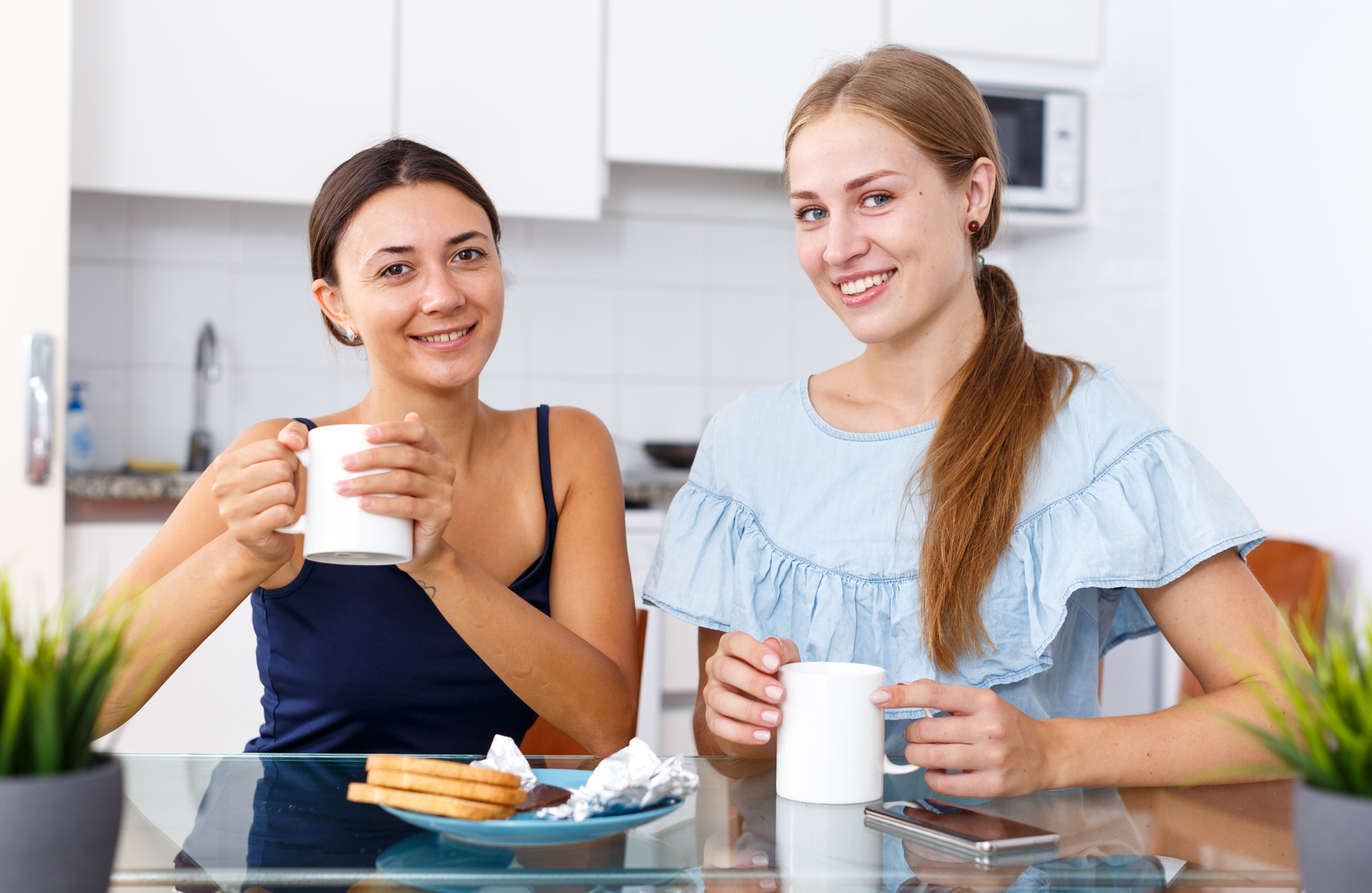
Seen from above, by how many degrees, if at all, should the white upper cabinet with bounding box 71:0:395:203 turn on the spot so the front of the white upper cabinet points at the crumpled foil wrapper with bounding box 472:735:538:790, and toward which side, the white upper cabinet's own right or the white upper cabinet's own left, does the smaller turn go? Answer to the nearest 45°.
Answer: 0° — it already faces it

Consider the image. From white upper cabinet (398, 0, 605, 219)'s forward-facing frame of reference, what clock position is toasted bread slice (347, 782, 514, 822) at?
The toasted bread slice is roughly at 12 o'clock from the white upper cabinet.

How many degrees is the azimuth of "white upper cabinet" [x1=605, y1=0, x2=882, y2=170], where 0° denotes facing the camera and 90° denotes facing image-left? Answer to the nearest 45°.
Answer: approximately 0°

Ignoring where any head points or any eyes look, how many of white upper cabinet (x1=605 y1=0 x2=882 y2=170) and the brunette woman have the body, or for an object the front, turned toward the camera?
2

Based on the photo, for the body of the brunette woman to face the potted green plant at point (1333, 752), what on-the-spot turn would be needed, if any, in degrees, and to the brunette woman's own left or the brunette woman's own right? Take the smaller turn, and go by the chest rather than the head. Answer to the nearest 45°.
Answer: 0° — they already face it

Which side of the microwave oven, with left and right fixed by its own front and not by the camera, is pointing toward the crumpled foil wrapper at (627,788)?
front

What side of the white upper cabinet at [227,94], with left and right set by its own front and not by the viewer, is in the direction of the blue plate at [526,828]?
front
